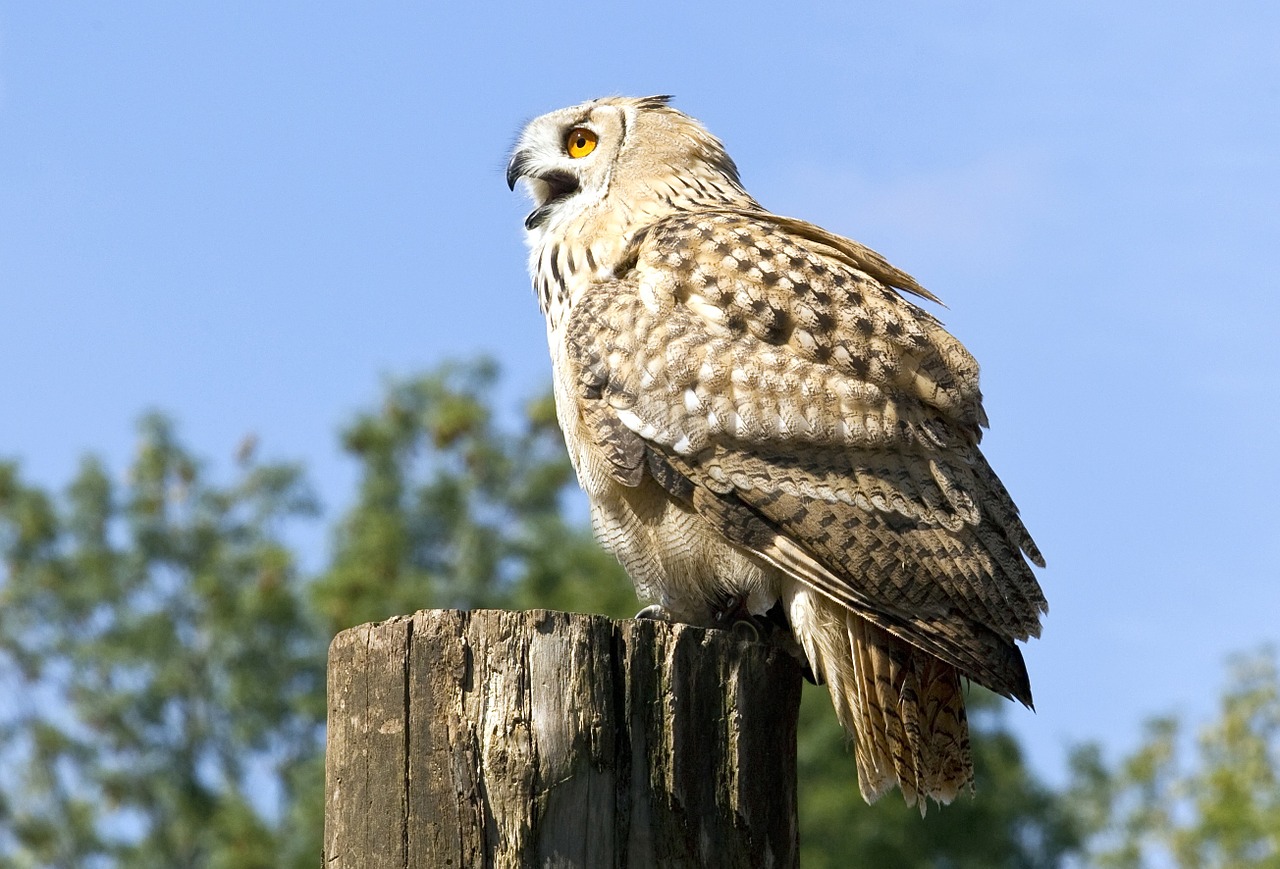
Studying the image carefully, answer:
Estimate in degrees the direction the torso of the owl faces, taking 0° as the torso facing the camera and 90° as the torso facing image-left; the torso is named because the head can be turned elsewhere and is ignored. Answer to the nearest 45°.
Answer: approximately 90°
